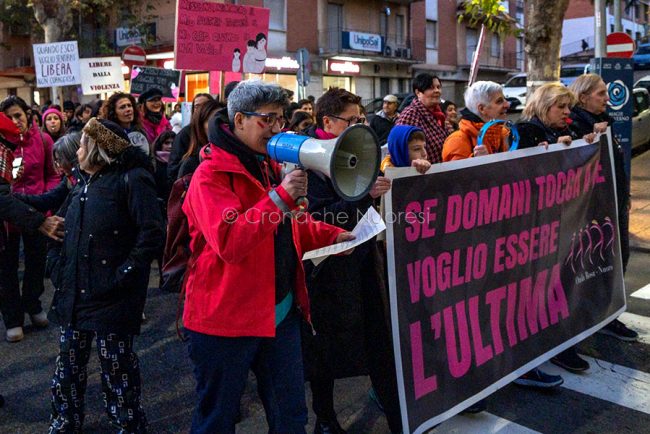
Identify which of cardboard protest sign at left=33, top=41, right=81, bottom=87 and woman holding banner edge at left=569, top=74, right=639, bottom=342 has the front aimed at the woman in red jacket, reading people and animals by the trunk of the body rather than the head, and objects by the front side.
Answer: the cardboard protest sign

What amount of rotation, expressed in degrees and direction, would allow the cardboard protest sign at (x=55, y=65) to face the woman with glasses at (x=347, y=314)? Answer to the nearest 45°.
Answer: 0° — it already faces them

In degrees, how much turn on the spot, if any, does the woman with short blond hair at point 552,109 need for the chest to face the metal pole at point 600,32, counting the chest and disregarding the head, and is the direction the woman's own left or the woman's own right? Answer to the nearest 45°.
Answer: approximately 135° to the woman's own left

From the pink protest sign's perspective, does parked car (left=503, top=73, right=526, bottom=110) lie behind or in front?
behind

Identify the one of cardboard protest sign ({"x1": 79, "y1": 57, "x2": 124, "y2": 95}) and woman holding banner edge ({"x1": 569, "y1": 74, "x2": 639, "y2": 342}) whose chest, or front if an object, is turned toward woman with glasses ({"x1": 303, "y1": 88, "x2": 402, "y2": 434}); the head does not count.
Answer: the cardboard protest sign

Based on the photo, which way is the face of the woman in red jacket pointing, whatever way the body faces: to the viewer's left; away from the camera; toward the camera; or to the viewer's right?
to the viewer's right
